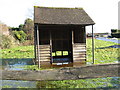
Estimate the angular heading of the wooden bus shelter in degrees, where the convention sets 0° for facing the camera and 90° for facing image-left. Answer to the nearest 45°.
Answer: approximately 0°

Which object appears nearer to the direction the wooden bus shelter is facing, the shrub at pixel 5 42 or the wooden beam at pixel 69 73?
the wooden beam

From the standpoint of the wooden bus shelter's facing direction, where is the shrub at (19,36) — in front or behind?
behind

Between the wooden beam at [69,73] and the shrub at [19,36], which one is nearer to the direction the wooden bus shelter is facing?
the wooden beam

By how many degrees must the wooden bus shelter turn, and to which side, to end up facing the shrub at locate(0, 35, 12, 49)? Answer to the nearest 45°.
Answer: approximately 135° to its right

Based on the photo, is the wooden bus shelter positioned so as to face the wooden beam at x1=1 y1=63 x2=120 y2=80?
yes
